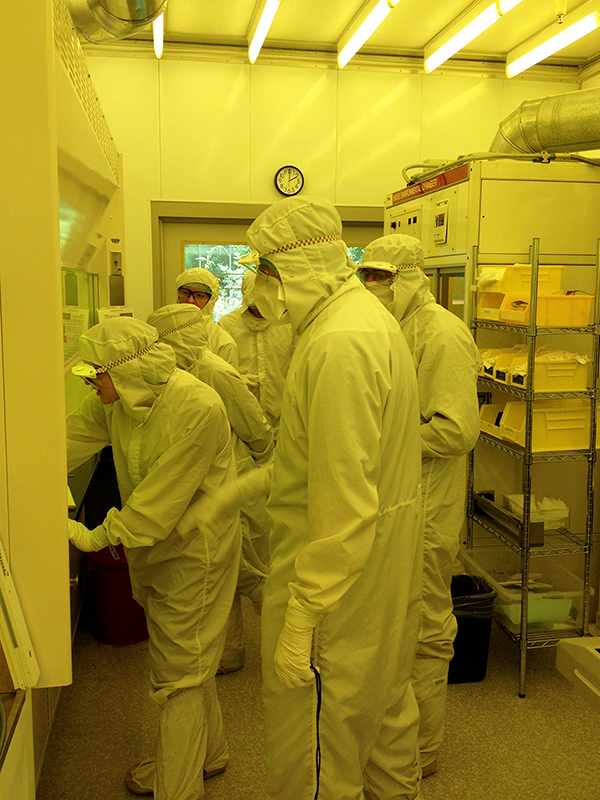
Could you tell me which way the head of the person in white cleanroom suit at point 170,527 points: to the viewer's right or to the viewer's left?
to the viewer's left

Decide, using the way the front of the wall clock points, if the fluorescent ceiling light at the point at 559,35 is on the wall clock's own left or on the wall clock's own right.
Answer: on the wall clock's own left

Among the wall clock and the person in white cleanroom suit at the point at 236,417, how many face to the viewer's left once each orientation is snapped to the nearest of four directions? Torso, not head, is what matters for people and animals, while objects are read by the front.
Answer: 1

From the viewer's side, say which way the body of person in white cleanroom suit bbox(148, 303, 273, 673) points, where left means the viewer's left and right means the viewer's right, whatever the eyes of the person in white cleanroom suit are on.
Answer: facing to the left of the viewer

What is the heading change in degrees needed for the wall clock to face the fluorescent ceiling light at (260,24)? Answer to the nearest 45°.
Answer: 0° — it already faces it

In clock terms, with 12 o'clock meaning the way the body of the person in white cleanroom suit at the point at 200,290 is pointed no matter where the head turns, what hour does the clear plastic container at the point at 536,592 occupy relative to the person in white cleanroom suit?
The clear plastic container is roughly at 9 o'clock from the person in white cleanroom suit.

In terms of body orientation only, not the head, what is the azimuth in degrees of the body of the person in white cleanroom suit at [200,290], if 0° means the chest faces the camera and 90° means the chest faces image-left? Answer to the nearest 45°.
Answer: approximately 45°

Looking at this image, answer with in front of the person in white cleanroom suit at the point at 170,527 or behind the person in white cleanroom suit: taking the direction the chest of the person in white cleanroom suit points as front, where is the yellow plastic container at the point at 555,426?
behind

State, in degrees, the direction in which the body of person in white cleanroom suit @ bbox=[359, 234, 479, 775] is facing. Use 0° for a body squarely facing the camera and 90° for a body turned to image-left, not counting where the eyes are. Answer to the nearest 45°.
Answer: approximately 90°

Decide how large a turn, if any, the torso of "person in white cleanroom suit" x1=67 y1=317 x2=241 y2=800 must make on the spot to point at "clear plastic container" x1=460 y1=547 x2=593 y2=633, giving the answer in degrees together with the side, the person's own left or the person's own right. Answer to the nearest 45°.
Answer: approximately 135° to the person's own right

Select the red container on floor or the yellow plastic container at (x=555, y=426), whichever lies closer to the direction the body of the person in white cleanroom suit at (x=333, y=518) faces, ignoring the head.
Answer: the red container on floor

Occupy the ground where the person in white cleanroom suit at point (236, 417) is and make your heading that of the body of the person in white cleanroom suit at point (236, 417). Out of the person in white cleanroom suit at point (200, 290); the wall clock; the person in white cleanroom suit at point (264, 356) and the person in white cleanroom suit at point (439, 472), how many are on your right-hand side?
3

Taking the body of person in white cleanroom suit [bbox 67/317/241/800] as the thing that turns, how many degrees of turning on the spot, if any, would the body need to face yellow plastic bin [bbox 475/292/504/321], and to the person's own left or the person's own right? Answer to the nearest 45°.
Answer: approximately 135° to the person's own right
